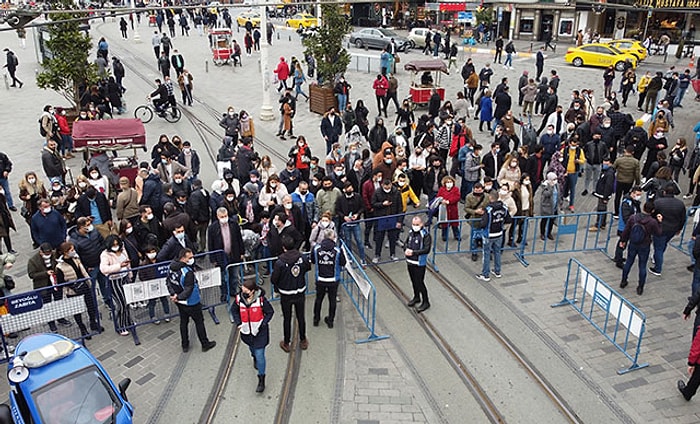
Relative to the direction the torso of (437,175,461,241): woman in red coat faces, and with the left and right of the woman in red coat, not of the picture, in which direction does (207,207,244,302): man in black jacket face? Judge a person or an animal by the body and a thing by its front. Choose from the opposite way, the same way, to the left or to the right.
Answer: the same way

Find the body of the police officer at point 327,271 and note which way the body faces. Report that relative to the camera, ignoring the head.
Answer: away from the camera

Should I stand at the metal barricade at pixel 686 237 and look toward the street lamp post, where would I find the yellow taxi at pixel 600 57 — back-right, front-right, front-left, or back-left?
front-right

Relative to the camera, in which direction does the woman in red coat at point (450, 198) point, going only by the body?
toward the camera

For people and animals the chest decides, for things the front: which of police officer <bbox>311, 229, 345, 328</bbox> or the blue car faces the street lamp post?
the police officer

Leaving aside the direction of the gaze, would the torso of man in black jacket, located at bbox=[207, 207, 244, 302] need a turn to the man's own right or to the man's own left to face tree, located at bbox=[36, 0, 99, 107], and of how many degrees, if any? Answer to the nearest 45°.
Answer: approximately 180°

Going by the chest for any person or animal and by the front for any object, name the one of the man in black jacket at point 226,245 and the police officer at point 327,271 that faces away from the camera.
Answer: the police officer

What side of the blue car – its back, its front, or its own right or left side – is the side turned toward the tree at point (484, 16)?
left

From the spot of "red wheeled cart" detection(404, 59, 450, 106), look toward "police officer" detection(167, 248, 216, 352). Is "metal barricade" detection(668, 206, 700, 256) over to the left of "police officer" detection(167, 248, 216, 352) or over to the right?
left

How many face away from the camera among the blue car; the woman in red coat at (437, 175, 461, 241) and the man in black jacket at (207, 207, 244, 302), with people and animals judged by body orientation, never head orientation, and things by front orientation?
0

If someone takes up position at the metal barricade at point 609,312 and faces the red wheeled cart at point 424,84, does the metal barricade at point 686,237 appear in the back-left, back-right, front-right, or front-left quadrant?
front-right

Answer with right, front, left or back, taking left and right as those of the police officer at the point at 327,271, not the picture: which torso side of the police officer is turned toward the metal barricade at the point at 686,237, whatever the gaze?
right

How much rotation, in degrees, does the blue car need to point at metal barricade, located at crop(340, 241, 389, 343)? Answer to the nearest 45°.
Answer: approximately 45° to its left

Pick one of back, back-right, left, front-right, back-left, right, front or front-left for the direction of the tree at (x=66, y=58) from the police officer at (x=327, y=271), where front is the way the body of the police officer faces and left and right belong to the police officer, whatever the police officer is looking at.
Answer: front-left

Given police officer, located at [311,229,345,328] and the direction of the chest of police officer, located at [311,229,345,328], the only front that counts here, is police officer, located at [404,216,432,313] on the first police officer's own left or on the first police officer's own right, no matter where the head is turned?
on the first police officer's own right

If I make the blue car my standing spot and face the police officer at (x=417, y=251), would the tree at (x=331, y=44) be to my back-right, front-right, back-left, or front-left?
front-left

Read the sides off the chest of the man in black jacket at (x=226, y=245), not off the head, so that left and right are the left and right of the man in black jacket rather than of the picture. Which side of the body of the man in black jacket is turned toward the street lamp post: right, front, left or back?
back

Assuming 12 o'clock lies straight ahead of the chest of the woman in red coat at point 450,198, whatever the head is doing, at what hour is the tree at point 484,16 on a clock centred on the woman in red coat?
The tree is roughly at 6 o'clock from the woman in red coat.

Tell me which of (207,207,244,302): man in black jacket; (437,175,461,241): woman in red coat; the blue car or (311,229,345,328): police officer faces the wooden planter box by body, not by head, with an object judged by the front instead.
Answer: the police officer
